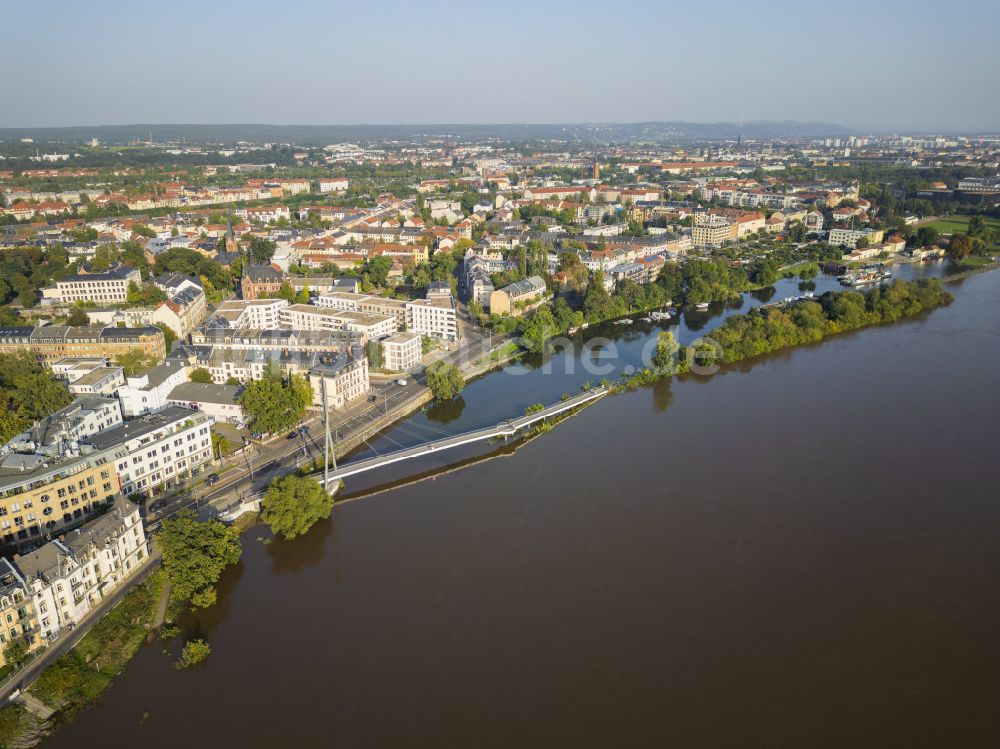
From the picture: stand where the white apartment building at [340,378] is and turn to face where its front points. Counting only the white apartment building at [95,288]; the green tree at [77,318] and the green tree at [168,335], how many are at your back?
3

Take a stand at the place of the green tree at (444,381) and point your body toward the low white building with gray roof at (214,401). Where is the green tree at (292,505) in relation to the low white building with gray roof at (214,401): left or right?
left

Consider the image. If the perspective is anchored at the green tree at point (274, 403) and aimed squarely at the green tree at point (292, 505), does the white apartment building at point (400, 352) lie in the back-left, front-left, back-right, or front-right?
back-left

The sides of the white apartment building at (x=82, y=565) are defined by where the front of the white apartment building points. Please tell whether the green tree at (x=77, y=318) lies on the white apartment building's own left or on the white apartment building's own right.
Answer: on the white apartment building's own left

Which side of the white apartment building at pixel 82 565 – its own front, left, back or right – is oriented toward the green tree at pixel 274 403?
left

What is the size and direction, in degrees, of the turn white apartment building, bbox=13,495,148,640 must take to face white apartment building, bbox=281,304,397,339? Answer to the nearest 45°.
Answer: approximately 90° to its left

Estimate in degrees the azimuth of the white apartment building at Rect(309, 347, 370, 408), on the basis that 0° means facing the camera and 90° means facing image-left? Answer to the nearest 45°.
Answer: approximately 315°

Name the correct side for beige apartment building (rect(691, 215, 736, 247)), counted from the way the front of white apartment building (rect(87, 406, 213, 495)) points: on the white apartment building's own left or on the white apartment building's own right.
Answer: on the white apartment building's own left

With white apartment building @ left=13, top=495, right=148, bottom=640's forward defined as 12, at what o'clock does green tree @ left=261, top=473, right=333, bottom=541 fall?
The green tree is roughly at 10 o'clock from the white apartment building.
